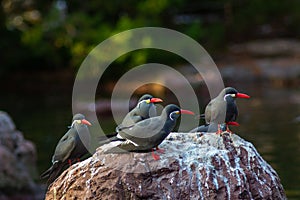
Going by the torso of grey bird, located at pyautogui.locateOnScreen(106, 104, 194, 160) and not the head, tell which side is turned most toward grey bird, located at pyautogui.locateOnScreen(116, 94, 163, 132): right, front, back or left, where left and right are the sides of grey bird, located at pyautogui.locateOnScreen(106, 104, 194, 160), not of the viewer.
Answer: left

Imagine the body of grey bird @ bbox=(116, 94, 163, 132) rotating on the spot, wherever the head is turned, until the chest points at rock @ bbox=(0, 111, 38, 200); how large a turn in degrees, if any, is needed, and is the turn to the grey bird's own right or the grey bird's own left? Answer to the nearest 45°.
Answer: approximately 135° to the grey bird's own left

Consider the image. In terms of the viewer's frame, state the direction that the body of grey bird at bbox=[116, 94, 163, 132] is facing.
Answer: to the viewer's right

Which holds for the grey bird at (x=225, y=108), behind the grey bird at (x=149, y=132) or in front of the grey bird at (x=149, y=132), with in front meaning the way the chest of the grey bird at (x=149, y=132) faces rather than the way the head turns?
in front

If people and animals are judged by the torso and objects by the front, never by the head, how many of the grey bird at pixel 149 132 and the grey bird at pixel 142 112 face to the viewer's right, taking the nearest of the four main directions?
2

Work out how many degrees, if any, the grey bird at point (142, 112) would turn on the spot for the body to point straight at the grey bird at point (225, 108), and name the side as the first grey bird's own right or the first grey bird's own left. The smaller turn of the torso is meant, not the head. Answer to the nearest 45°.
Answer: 0° — it already faces it

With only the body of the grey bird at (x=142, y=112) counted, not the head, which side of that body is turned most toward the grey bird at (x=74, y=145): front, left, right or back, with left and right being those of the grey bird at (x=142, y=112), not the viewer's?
back

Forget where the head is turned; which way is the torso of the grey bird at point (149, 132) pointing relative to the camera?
to the viewer's right
